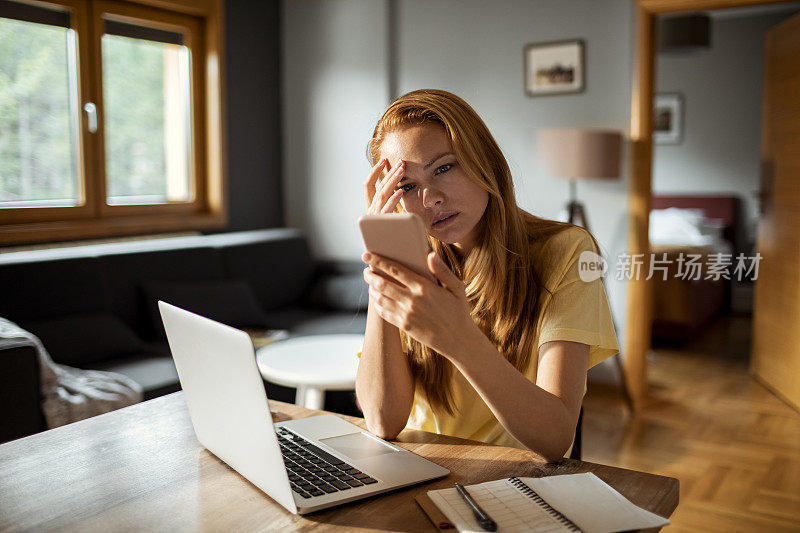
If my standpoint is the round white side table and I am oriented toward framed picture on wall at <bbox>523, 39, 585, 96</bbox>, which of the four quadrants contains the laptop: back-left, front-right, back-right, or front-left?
back-right

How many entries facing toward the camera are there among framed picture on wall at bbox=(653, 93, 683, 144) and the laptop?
1

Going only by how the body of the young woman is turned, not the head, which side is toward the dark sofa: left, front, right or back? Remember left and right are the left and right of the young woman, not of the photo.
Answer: right

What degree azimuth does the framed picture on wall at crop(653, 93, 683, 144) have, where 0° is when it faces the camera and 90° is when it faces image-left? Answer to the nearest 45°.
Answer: approximately 0°
